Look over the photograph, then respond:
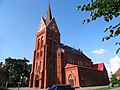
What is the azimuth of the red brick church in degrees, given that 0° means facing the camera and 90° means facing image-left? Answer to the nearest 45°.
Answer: approximately 45°
